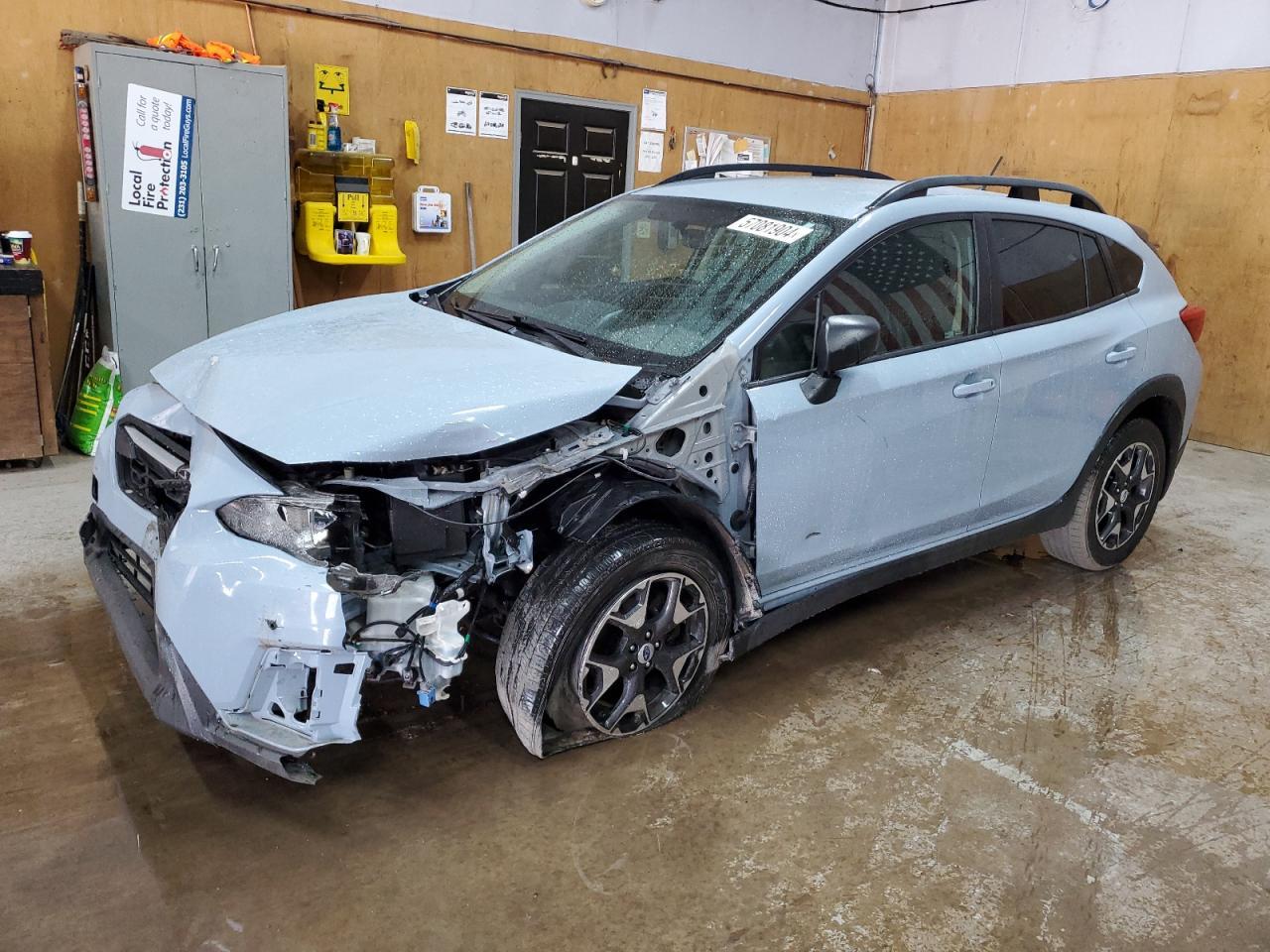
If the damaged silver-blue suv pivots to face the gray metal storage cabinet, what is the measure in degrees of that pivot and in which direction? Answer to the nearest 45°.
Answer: approximately 90° to its right

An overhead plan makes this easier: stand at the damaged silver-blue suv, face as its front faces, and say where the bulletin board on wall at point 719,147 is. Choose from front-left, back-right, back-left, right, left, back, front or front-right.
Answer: back-right

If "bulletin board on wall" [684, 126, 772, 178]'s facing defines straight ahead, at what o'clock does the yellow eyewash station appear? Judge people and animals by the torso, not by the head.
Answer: The yellow eyewash station is roughly at 3 o'clock from the bulletin board on wall.

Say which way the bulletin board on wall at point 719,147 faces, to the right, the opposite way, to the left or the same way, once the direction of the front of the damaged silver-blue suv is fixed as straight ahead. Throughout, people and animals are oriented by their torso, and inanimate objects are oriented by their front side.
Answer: to the left

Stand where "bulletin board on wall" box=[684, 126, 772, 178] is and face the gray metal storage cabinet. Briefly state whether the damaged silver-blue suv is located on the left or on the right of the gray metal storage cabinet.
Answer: left

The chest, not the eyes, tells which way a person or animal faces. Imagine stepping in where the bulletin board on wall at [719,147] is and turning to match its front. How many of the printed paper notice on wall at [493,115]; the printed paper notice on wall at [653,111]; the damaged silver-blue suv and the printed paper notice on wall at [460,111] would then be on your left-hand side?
0

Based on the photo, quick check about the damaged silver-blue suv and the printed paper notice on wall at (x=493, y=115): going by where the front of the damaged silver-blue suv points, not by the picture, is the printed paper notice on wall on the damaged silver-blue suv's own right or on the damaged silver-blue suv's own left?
on the damaged silver-blue suv's own right

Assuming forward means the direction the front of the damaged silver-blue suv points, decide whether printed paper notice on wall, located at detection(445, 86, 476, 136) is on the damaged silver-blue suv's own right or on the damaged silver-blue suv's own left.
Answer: on the damaged silver-blue suv's own right

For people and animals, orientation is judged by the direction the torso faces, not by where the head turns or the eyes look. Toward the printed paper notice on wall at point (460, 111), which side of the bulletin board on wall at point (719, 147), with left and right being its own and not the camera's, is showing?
right

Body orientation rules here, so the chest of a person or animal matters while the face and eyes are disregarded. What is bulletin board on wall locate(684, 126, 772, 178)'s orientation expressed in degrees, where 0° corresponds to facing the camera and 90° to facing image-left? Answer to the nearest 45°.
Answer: approximately 315°

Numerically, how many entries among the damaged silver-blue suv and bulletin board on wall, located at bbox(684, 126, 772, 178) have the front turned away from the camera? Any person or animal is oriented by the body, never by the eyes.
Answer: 0

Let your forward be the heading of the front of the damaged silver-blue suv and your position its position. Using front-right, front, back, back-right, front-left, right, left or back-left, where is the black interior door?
back-right

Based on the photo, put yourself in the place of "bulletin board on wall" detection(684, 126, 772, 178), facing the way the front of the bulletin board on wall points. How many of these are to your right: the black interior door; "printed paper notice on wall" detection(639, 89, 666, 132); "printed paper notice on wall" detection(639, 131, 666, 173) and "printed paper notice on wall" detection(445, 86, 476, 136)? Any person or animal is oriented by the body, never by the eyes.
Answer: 4

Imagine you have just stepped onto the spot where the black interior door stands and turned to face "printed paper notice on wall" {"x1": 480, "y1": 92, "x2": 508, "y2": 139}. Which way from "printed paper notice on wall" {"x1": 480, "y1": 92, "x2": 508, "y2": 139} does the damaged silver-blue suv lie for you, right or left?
left

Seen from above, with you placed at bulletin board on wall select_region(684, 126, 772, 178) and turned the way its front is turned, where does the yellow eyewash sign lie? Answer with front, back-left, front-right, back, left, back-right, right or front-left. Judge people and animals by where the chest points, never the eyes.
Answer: right

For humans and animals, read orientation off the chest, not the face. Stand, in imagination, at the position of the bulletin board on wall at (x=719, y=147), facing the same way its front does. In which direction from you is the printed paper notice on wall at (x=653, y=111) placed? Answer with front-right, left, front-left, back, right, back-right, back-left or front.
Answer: right

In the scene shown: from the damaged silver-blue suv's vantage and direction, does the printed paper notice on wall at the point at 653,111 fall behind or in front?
behind

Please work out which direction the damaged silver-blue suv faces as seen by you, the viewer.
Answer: facing the viewer and to the left of the viewer
